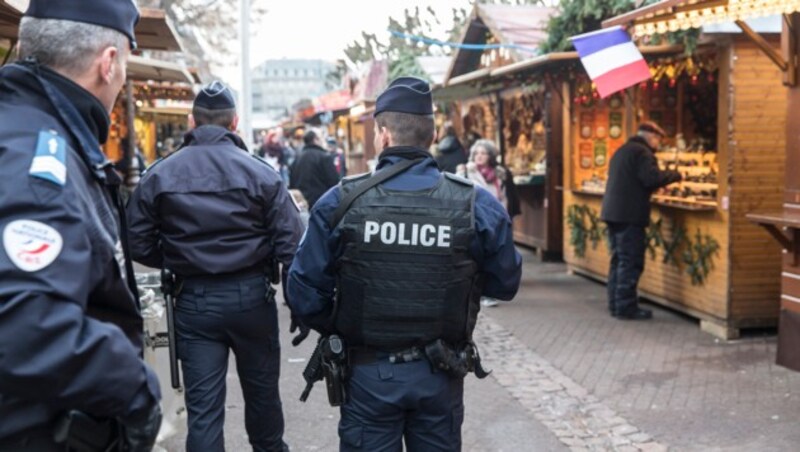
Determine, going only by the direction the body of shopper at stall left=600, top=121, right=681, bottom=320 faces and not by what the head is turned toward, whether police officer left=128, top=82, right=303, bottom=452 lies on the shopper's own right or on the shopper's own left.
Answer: on the shopper's own right

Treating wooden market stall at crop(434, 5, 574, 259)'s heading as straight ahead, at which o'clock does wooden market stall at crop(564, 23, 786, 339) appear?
wooden market stall at crop(564, 23, 786, 339) is roughly at 10 o'clock from wooden market stall at crop(434, 5, 574, 259).

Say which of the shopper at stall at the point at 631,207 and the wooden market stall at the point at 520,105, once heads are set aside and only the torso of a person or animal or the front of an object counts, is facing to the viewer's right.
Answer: the shopper at stall

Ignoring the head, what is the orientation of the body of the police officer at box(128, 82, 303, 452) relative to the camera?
away from the camera

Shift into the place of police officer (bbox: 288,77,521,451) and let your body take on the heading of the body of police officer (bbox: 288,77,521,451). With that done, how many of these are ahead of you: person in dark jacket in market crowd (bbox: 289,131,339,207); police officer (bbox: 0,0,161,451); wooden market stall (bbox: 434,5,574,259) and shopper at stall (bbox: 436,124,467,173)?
3

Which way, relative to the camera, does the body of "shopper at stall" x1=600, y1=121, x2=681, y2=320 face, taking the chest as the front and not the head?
to the viewer's right

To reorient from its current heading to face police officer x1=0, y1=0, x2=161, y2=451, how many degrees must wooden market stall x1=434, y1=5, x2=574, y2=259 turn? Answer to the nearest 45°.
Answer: approximately 45° to its left

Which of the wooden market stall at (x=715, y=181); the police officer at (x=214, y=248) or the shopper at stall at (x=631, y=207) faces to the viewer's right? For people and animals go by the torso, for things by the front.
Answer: the shopper at stall

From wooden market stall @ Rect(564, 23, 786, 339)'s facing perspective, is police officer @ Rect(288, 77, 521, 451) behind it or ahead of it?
ahead

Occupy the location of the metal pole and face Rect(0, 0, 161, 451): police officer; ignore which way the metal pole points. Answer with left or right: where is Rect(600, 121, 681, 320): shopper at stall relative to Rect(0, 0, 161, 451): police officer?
left

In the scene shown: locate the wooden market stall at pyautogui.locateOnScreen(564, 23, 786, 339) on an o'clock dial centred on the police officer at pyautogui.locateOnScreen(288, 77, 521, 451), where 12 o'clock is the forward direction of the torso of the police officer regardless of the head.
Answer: The wooden market stall is roughly at 1 o'clock from the police officer.

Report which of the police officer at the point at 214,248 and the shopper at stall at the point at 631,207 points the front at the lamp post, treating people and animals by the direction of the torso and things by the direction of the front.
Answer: the police officer

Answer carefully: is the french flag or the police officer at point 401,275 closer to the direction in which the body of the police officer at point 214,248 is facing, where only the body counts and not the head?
the french flag

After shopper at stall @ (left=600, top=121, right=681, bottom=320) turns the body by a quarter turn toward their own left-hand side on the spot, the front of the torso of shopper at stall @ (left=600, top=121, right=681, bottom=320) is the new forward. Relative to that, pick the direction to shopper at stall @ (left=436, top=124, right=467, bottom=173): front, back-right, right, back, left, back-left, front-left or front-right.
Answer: front-left

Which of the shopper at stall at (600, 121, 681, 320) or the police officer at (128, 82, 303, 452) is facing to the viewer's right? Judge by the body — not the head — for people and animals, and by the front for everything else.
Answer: the shopper at stall

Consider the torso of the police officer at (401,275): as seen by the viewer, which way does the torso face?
away from the camera

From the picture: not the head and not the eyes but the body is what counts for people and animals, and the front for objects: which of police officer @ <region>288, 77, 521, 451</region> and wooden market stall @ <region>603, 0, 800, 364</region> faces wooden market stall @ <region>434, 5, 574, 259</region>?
the police officer

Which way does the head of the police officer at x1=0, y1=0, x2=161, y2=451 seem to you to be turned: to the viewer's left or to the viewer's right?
to the viewer's right

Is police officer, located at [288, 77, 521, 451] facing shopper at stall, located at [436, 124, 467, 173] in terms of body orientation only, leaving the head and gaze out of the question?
yes
